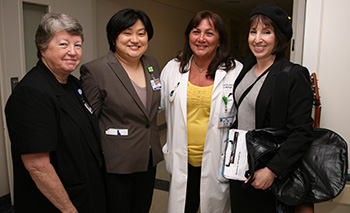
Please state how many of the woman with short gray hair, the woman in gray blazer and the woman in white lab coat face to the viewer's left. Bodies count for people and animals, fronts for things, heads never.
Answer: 0

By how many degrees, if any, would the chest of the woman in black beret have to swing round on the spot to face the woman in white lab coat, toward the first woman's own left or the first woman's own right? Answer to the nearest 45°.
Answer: approximately 90° to the first woman's own right

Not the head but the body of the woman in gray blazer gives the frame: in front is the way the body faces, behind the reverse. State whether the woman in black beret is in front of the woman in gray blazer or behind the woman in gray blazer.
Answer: in front

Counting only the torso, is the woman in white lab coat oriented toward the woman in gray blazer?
no

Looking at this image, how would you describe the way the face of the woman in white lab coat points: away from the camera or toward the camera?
toward the camera

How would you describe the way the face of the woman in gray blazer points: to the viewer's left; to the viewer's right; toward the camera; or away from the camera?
toward the camera

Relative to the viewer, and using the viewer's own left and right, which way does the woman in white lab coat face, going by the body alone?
facing the viewer

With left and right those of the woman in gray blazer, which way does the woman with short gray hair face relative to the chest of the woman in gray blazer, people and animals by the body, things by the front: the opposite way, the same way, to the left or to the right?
the same way

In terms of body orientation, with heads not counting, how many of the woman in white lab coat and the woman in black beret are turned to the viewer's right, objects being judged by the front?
0

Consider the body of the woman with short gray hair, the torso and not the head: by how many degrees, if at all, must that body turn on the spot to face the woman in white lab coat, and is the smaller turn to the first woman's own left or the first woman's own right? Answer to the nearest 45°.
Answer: approximately 45° to the first woman's own left

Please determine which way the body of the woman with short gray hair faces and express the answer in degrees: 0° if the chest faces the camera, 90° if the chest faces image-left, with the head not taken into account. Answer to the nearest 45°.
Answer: approximately 315°

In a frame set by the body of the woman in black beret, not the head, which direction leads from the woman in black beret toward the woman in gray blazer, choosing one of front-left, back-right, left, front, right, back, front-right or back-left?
front-right
